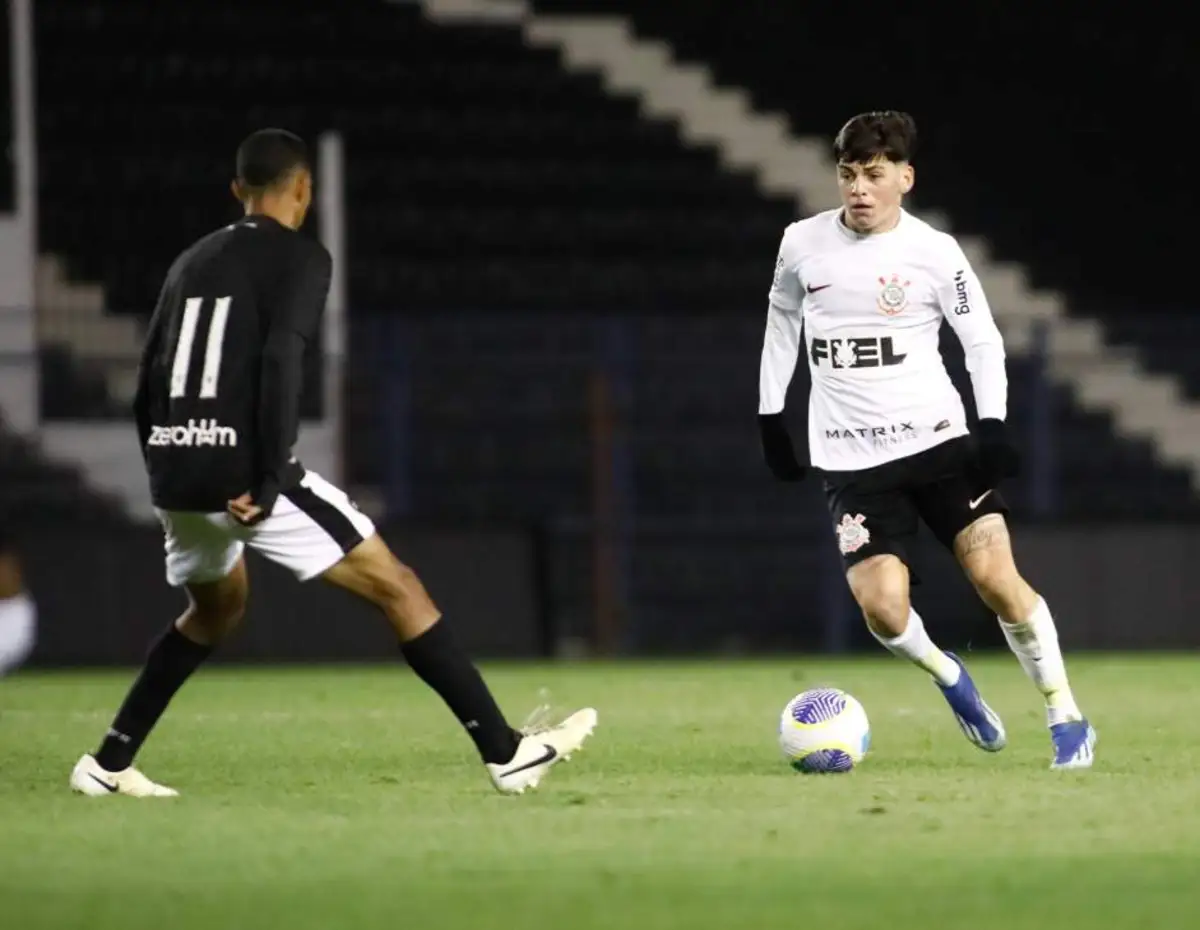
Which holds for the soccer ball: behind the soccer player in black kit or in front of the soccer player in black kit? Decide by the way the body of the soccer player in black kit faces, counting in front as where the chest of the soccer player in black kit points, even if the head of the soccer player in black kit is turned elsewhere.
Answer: in front

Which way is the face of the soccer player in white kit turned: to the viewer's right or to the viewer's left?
to the viewer's left

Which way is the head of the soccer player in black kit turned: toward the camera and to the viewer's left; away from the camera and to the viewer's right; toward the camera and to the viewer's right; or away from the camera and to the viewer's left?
away from the camera and to the viewer's right

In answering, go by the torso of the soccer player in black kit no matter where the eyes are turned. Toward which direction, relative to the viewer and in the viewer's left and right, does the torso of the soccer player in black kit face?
facing away from the viewer and to the right of the viewer

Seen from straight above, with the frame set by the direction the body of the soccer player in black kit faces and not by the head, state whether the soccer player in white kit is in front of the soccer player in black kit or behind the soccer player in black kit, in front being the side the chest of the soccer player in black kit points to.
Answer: in front
